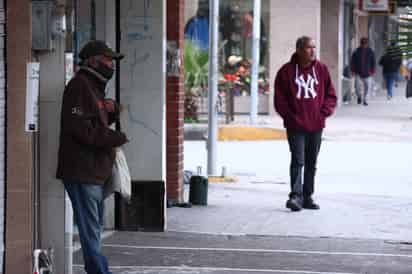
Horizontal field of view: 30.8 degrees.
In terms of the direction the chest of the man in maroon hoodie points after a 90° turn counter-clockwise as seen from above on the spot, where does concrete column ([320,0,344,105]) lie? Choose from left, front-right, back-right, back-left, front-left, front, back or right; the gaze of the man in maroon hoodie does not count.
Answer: left

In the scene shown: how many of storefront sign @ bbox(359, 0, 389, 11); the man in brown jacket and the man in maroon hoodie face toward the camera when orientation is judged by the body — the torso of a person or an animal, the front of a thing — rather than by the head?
2

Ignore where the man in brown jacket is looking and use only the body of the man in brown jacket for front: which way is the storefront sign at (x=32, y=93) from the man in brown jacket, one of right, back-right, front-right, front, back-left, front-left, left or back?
back

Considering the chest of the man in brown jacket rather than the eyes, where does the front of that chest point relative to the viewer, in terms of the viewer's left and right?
facing to the right of the viewer

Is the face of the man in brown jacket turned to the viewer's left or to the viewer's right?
to the viewer's right

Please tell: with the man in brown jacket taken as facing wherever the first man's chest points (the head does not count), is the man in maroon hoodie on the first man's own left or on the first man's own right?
on the first man's own left

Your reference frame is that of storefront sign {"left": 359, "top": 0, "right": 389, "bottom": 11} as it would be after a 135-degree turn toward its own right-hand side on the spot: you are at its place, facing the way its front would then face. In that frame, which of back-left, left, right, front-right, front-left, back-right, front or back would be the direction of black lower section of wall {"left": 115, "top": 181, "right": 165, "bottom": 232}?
back-left

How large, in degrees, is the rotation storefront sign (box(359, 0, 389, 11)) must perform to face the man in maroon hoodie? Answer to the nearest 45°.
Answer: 0° — it already faces them

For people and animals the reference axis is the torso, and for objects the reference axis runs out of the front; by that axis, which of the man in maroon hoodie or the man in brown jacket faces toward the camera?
the man in maroon hoodie

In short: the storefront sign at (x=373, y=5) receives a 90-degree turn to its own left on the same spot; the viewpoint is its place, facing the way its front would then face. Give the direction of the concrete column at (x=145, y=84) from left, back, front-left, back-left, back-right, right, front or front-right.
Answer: right

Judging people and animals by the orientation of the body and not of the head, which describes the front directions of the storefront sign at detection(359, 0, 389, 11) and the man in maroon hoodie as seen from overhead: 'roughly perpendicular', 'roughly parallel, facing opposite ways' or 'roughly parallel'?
roughly parallel

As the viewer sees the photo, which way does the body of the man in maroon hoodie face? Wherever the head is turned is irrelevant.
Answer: toward the camera

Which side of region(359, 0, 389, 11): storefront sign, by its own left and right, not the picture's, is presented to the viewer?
front

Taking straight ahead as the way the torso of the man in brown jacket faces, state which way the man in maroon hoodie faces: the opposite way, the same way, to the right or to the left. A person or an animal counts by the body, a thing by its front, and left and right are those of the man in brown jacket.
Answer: to the right

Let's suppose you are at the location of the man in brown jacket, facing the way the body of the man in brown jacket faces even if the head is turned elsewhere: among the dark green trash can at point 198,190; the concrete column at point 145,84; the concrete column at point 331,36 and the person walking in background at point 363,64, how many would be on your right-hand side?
0

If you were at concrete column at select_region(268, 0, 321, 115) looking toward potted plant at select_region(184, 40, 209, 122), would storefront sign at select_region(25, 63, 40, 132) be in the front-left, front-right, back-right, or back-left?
front-left
